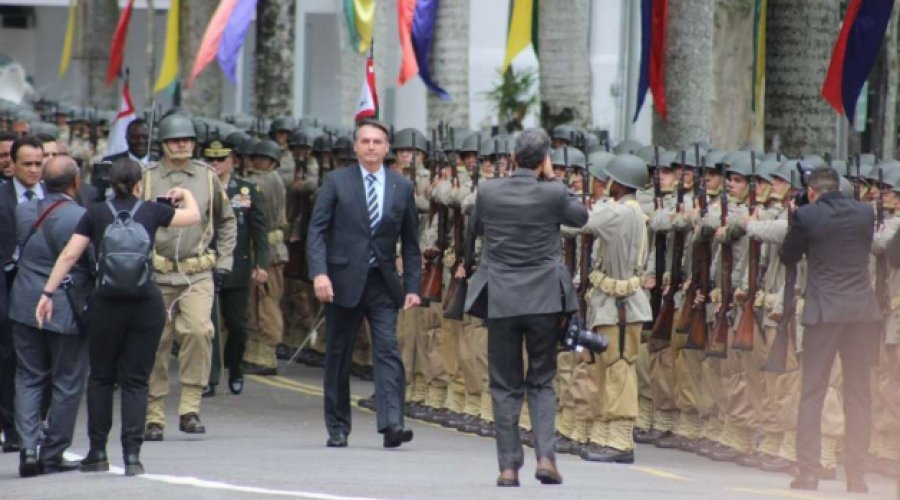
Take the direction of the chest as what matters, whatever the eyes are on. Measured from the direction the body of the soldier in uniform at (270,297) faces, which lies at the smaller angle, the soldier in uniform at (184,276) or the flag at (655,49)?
the soldier in uniform

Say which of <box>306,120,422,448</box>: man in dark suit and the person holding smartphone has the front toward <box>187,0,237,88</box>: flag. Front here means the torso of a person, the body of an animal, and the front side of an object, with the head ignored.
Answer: the person holding smartphone

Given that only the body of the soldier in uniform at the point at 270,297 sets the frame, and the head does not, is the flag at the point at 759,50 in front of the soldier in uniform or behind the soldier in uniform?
behind

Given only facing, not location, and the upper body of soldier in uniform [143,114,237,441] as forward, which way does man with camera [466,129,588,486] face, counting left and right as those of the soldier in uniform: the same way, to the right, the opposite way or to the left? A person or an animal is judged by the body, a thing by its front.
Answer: the opposite way

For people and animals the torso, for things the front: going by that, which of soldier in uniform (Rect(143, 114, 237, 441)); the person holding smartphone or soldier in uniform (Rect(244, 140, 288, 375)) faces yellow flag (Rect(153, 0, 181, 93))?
the person holding smartphone

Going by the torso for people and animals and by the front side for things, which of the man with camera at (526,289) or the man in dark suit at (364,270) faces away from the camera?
the man with camera

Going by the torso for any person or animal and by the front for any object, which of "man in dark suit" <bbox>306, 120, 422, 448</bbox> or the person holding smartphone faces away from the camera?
the person holding smartphone

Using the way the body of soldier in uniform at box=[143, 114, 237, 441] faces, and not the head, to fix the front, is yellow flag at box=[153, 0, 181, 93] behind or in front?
behind

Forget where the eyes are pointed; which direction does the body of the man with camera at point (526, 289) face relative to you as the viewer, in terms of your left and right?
facing away from the viewer

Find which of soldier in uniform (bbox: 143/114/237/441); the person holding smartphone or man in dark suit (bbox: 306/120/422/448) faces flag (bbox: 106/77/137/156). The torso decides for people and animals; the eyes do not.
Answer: the person holding smartphone

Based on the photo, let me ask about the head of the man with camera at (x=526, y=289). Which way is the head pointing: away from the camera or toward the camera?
away from the camera

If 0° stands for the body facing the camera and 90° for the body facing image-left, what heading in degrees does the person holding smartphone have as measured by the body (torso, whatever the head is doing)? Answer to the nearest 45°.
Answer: approximately 180°

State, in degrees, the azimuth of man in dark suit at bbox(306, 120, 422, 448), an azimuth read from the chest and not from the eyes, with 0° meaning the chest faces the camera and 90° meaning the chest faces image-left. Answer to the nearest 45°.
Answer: approximately 0°
